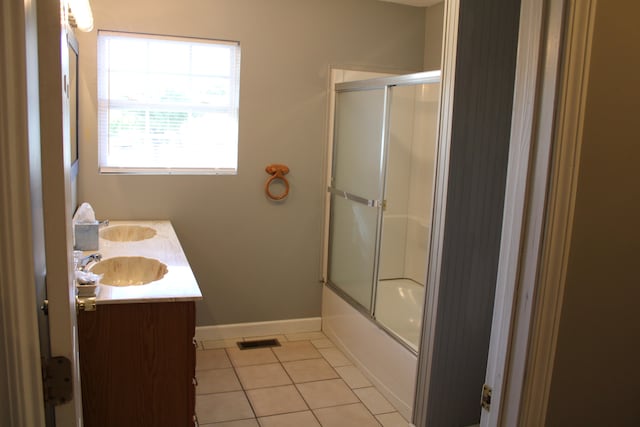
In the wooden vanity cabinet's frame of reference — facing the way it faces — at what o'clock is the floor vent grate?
The floor vent grate is roughly at 10 o'clock from the wooden vanity cabinet.

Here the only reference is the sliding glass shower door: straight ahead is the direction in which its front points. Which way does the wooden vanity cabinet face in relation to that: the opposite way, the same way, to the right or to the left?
the opposite way

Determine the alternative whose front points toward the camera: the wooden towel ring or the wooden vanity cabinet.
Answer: the wooden towel ring

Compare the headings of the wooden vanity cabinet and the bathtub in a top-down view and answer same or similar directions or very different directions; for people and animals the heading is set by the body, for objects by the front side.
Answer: very different directions

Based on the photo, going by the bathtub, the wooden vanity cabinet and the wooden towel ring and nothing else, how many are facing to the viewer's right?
1

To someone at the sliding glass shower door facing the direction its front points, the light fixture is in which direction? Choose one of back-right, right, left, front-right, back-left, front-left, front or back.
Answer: front

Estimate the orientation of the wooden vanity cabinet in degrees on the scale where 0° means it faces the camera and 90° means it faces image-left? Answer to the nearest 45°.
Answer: approximately 270°

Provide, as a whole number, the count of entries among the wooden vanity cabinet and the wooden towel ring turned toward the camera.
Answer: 1

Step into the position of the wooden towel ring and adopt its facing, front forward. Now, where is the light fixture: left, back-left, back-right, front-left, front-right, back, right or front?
front-right

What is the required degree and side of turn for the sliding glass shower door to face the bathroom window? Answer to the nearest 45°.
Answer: approximately 45° to its right

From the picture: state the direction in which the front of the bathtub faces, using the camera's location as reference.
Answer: facing the viewer and to the left of the viewer

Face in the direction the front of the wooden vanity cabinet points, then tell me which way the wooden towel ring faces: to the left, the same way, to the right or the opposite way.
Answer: to the right

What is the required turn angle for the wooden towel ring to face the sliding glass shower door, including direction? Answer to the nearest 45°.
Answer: approximately 90° to its left

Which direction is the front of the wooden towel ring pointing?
toward the camera

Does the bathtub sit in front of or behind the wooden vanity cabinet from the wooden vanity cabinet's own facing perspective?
in front
